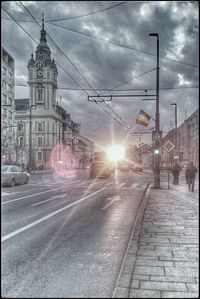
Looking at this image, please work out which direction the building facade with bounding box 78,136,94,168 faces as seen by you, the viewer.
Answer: facing the viewer and to the right of the viewer

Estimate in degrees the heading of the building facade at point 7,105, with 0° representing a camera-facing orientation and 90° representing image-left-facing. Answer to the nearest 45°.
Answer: approximately 270°

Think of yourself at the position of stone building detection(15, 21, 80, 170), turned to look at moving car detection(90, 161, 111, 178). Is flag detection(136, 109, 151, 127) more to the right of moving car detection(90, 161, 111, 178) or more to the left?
right

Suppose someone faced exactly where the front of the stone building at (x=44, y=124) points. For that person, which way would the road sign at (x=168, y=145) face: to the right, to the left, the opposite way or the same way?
the same way

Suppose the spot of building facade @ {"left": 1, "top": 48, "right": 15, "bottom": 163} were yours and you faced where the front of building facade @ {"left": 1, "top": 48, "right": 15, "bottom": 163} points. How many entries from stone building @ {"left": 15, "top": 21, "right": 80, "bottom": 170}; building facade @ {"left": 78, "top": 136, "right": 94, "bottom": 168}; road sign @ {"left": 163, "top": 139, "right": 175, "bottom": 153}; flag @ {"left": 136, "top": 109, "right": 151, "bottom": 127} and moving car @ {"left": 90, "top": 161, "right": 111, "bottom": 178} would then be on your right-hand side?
0

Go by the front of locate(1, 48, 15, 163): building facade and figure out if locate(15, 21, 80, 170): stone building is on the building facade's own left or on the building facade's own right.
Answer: on the building facade's own left

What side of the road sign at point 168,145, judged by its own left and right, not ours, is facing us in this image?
front

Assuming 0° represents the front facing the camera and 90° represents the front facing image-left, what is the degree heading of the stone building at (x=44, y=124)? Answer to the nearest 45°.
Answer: approximately 0°

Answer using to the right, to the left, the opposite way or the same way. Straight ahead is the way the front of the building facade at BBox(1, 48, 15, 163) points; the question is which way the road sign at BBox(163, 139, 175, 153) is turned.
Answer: to the right
